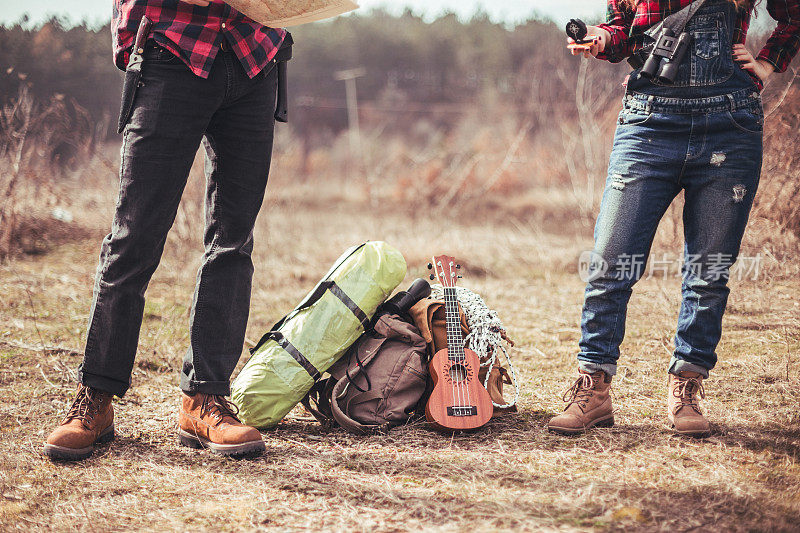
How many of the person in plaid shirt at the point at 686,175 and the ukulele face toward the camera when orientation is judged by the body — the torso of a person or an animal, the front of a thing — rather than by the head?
2

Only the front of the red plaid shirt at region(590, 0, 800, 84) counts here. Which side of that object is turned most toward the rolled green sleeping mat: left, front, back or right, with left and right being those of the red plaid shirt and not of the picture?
right

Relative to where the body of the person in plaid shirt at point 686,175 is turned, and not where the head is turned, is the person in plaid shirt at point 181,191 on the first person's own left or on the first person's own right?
on the first person's own right

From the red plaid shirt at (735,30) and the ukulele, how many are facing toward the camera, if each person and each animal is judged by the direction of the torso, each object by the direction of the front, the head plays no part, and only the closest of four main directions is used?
2
